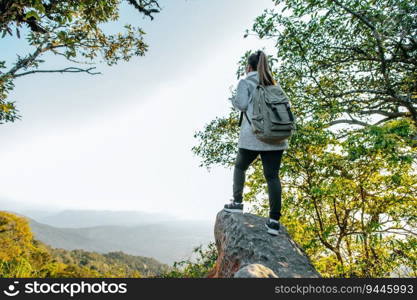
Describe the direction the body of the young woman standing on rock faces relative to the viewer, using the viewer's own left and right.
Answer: facing away from the viewer and to the left of the viewer

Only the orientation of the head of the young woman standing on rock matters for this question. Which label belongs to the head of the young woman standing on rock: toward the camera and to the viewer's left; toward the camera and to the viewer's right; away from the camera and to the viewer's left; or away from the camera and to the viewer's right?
away from the camera and to the viewer's left
